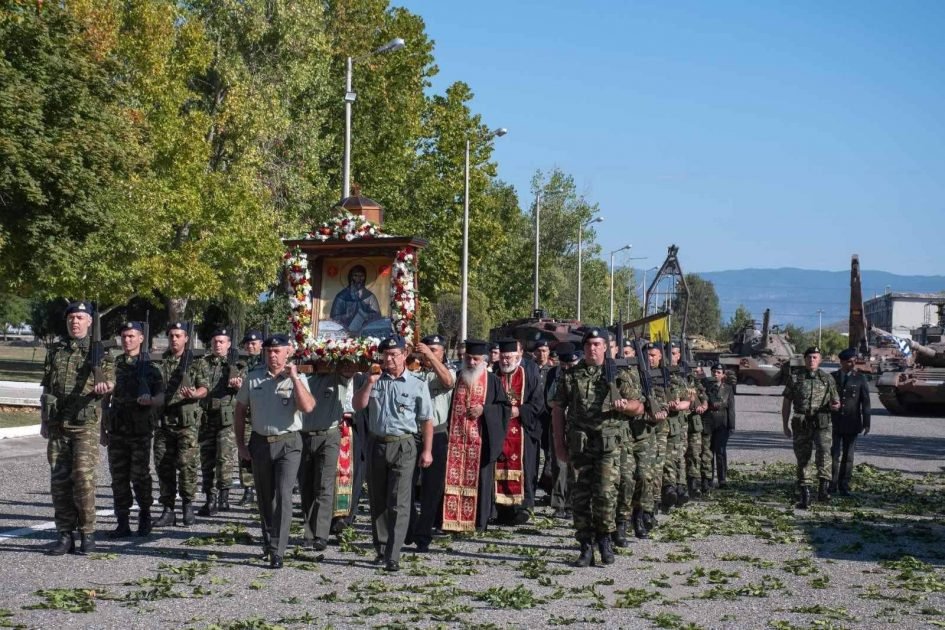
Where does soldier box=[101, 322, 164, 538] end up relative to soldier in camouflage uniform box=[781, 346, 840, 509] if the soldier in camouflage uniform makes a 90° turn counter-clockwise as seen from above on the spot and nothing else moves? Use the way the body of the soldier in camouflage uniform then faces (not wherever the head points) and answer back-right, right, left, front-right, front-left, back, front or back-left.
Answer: back-right

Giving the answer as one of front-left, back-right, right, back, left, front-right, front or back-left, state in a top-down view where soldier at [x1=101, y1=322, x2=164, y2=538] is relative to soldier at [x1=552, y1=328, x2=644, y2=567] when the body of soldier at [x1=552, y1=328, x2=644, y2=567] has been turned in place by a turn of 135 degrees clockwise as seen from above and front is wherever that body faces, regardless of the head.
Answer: front-left

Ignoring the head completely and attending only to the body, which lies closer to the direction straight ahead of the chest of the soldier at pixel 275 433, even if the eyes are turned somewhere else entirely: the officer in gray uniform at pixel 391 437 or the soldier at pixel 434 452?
the officer in gray uniform

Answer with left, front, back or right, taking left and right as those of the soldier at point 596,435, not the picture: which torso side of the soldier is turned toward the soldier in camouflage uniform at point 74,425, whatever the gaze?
right

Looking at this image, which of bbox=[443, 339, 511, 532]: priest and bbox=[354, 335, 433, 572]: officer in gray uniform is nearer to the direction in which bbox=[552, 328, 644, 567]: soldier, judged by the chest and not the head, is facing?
the officer in gray uniform

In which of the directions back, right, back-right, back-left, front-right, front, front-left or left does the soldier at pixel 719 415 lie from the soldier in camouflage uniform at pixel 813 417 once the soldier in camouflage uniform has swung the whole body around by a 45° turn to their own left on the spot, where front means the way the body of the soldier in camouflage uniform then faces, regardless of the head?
back

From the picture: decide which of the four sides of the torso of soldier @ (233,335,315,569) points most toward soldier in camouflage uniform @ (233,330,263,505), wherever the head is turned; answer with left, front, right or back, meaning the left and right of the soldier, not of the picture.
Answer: back

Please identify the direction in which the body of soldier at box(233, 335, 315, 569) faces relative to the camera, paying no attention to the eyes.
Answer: toward the camera

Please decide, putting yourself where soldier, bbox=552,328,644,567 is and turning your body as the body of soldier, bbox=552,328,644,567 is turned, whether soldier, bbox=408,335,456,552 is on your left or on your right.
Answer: on your right

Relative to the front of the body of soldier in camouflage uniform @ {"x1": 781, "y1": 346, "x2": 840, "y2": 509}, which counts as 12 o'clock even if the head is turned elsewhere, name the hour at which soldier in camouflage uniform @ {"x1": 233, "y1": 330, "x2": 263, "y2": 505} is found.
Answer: soldier in camouflage uniform @ {"x1": 233, "y1": 330, "x2": 263, "y2": 505} is roughly at 2 o'clock from soldier in camouflage uniform @ {"x1": 781, "y1": 346, "x2": 840, "y2": 509}.

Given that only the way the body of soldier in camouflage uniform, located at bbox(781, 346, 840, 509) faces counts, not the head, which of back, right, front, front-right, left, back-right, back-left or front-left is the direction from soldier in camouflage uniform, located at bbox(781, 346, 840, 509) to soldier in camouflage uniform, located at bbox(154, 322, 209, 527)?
front-right

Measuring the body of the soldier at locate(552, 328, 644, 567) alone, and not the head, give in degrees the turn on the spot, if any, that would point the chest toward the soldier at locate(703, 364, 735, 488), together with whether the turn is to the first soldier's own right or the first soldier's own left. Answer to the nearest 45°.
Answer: approximately 180°

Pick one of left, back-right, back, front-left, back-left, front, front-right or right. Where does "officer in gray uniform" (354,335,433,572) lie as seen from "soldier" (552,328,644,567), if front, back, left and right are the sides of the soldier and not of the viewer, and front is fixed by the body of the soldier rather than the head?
right

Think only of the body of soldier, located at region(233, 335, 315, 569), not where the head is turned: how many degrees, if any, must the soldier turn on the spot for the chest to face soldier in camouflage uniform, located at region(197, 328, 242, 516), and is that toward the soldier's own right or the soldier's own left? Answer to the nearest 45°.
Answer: approximately 180°
